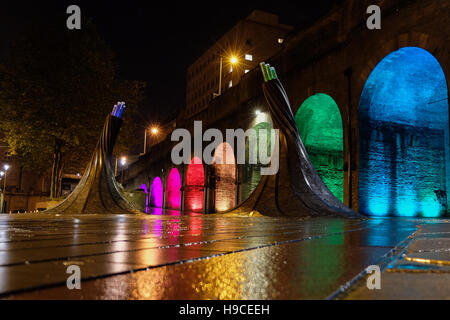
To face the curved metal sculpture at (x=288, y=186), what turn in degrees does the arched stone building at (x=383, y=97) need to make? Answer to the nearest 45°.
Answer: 0° — it already faces it

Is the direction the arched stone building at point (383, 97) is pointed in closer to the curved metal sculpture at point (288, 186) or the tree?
the curved metal sculpture

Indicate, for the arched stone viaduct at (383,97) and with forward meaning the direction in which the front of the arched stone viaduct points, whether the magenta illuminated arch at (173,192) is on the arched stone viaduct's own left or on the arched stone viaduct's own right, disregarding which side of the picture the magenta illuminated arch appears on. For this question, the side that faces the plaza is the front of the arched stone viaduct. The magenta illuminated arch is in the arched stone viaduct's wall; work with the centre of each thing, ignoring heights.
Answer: on the arched stone viaduct's own right

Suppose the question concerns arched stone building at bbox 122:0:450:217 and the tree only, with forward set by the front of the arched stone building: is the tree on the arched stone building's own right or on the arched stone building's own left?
on the arched stone building's own right

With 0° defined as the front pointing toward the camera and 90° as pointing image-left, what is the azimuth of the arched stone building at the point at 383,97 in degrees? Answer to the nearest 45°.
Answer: approximately 45°

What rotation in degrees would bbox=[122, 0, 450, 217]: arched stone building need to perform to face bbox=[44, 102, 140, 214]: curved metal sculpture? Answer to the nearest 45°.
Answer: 0° — it already faces it
